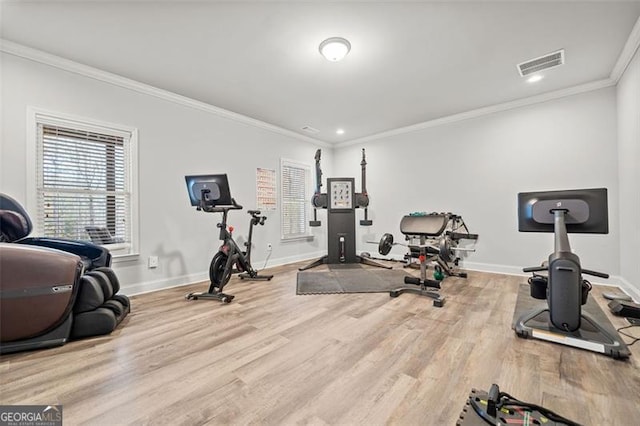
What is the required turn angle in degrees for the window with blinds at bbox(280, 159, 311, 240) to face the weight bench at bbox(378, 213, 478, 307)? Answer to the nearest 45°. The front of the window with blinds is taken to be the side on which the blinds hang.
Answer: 0° — it already faces it

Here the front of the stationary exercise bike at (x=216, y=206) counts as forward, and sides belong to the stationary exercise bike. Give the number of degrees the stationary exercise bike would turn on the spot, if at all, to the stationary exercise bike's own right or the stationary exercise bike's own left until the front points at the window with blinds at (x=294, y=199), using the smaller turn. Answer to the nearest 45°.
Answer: approximately 180°

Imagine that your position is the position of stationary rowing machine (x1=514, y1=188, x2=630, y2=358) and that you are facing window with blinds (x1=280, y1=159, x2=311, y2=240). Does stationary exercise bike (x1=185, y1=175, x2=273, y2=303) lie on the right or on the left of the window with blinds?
left

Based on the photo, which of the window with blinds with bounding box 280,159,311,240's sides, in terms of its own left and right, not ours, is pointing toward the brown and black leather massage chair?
right

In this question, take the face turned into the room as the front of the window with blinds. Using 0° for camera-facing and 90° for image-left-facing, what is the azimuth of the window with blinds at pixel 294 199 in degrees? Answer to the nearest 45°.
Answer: approximately 315°

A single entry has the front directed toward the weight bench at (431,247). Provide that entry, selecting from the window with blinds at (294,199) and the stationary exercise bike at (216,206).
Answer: the window with blinds

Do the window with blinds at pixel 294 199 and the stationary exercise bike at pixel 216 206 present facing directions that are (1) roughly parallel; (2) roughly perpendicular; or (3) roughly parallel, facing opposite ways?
roughly perpendicular

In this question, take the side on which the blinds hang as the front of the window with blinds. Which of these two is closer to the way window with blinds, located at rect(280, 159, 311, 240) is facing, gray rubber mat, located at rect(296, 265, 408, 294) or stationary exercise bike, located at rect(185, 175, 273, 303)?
the gray rubber mat

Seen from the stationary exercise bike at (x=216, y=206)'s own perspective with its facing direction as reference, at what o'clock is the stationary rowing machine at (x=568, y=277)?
the stationary rowing machine at (x=568, y=277) is roughly at 9 o'clock from the stationary exercise bike at (x=216, y=206).

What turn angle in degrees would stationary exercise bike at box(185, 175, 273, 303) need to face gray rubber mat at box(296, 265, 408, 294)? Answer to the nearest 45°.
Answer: approximately 135° to its left

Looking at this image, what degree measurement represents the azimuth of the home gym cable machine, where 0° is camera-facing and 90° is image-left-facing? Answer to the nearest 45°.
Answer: approximately 0°
